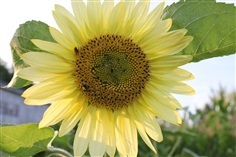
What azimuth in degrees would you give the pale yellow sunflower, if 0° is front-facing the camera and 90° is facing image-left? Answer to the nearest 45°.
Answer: approximately 0°

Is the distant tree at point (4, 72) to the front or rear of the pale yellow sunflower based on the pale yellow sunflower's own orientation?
to the rear
